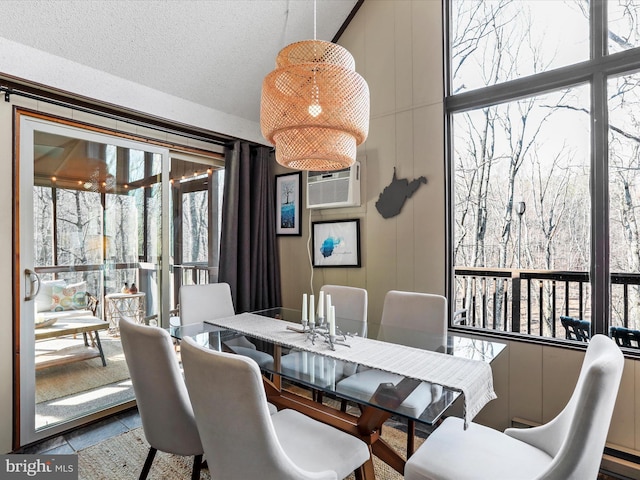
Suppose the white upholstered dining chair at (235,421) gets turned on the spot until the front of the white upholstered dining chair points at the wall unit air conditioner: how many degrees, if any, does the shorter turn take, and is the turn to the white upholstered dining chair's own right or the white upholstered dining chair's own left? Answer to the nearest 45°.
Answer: approximately 45° to the white upholstered dining chair's own left

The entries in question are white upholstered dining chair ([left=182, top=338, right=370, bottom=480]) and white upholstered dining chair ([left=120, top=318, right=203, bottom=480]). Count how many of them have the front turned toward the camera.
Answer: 0

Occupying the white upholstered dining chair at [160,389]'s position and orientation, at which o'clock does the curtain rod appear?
The curtain rod is roughly at 10 o'clock from the white upholstered dining chair.

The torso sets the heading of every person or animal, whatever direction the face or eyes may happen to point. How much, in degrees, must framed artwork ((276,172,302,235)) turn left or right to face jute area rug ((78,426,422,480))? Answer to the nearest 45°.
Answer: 0° — it already faces it

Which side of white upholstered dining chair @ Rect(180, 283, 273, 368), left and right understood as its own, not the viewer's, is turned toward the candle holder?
front

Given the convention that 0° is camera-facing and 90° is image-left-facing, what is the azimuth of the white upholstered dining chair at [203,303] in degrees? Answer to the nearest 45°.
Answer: approximately 315°

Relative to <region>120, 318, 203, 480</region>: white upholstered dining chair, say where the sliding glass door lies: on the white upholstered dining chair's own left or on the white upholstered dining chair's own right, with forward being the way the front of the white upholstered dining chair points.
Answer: on the white upholstered dining chair's own left

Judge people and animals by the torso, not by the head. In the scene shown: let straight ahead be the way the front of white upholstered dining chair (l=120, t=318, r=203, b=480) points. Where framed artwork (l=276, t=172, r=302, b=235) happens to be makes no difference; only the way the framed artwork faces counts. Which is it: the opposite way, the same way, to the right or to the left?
the opposite way

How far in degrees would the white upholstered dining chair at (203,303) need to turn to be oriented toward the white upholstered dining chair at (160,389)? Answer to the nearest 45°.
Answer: approximately 45° to its right

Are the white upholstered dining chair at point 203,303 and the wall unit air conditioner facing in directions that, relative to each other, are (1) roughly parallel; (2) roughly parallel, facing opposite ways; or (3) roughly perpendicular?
roughly perpendicular

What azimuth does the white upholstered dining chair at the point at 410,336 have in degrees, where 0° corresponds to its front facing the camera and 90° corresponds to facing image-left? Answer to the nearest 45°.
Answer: approximately 45°

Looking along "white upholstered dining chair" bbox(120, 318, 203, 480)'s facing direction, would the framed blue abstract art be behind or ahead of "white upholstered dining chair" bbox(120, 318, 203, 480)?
ahead

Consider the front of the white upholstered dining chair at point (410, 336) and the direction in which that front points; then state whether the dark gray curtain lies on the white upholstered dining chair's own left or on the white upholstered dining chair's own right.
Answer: on the white upholstered dining chair's own right

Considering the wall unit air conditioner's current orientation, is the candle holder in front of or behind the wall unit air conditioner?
in front

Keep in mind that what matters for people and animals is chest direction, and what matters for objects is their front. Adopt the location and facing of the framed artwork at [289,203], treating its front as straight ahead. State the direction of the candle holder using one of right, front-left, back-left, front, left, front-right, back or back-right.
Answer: front-left
